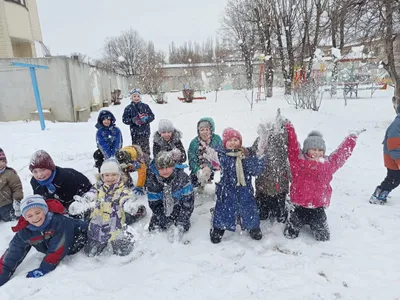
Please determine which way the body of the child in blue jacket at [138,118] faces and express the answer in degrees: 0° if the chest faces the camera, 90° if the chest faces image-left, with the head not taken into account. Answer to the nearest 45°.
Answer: approximately 0°

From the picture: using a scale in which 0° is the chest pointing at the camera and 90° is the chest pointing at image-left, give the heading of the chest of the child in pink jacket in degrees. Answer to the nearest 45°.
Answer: approximately 0°

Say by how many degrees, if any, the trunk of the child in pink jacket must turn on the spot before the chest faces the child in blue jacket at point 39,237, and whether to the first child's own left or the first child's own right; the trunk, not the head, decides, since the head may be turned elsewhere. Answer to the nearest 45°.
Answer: approximately 45° to the first child's own right

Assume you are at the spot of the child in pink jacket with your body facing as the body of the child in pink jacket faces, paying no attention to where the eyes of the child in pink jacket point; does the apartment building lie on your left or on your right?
on your right

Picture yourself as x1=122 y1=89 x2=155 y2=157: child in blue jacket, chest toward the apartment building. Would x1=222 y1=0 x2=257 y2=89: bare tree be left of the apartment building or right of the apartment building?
right

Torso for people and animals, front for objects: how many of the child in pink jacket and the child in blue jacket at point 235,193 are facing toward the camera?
2

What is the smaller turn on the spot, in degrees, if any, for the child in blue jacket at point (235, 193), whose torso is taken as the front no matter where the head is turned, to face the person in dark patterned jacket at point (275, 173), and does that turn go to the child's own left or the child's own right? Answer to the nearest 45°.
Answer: approximately 135° to the child's own left

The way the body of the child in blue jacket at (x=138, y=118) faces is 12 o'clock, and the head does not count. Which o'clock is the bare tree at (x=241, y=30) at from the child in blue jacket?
The bare tree is roughly at 7 o'clock from the child in blue jacket.
